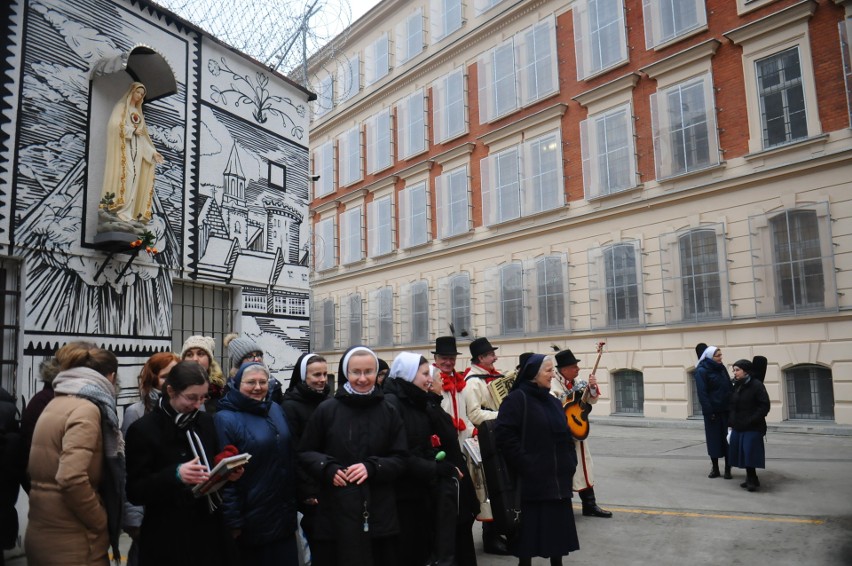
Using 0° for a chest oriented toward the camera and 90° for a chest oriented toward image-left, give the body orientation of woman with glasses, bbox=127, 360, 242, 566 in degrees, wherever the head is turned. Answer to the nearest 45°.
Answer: approximately 315°

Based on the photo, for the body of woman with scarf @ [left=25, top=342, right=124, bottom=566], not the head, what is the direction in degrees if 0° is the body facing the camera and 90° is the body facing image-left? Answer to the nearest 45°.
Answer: approximately 225°

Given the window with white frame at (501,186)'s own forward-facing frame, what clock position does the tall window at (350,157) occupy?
The tall window is roughly at 3 o'clock from the window with white frame.

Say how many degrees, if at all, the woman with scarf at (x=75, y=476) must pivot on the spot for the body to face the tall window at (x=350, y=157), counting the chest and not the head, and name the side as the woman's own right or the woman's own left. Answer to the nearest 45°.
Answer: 0° — they already face it

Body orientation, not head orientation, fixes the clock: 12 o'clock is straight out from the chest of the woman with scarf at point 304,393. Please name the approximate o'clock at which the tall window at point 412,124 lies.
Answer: The tall window is roughly at 8 o'clock from the woman with scarf.

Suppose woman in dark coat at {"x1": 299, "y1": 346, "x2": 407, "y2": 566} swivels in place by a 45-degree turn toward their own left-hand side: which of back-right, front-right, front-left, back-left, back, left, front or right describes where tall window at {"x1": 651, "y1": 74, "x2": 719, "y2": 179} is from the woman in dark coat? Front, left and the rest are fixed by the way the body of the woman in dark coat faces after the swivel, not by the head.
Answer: left
